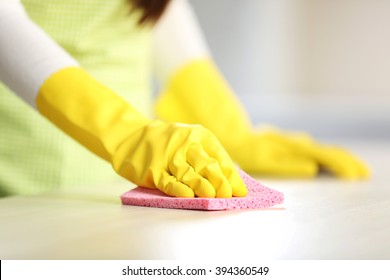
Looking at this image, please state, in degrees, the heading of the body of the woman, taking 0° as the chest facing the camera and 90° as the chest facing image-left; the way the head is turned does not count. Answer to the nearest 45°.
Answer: approximately 315°
